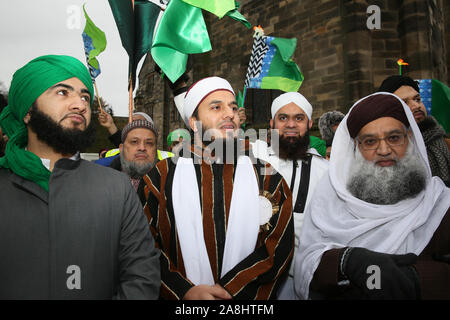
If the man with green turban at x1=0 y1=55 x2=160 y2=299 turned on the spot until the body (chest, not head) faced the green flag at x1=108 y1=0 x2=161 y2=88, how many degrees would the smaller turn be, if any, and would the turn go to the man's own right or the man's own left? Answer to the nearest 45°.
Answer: approximately 180°

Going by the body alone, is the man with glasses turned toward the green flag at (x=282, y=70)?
no

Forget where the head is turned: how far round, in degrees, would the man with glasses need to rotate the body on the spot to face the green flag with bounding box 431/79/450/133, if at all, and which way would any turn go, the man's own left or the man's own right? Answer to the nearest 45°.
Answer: approximately 180°

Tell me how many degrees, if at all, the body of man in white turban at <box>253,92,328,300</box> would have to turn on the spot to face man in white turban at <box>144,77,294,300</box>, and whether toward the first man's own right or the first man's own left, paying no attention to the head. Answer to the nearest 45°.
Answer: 0° — they already face them

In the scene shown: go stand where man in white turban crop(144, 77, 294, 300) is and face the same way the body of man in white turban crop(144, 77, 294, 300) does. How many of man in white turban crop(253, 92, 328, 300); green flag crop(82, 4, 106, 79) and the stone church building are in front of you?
0

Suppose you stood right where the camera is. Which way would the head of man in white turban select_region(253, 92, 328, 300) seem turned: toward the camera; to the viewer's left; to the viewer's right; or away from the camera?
toward the camera

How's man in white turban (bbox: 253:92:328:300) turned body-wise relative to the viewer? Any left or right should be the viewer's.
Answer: facing the viewer

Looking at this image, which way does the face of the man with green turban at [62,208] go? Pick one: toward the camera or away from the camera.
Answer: toward the camera

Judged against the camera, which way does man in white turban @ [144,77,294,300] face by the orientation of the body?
toward the camera

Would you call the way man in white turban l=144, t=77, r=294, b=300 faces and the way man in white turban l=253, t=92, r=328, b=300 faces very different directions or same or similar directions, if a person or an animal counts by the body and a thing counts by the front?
same or similar directions

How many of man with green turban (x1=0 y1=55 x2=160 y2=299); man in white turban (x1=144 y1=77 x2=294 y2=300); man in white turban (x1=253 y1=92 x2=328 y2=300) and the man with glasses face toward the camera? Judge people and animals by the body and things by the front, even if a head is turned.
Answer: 4

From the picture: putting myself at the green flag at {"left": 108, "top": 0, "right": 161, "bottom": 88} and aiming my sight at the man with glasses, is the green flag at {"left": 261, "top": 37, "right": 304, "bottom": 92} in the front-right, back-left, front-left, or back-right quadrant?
front-left

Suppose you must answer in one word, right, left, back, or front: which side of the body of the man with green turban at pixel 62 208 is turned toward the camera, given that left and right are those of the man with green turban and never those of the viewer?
front

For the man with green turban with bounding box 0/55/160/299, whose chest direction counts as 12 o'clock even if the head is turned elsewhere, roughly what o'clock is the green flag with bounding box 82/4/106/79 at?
The green flag is roughly at 6 o'clock from the man with green turban.

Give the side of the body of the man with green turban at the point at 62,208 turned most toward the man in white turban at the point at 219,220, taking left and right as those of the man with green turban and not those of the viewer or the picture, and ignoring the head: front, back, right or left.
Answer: left
